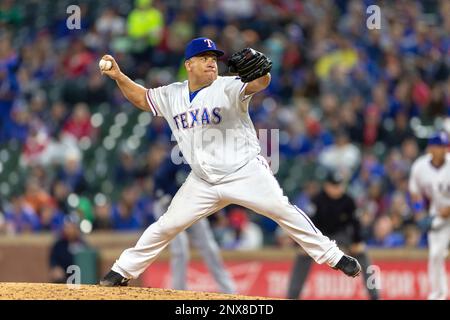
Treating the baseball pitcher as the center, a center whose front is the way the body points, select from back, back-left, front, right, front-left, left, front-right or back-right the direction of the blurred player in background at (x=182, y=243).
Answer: back

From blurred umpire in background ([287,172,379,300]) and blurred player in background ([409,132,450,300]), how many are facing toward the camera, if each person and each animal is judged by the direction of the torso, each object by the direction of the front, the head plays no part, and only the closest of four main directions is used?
2

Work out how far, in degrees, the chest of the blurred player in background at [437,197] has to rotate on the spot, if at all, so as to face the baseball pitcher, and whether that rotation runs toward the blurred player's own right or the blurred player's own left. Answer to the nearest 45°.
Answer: approximately 45° to the blurred player's own right

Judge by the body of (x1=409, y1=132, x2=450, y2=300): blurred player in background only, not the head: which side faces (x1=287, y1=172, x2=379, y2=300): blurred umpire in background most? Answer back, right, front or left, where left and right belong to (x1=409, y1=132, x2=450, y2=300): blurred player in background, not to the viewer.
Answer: right

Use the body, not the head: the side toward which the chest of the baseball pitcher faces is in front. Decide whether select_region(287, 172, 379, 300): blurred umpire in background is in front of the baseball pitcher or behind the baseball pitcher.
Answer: behind

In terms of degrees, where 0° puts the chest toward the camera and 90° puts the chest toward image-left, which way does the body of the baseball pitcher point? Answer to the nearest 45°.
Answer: approximately 0°

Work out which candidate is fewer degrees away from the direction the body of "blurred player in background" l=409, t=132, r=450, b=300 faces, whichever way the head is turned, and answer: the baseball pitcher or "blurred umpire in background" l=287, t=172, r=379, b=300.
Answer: the baseball pitcher

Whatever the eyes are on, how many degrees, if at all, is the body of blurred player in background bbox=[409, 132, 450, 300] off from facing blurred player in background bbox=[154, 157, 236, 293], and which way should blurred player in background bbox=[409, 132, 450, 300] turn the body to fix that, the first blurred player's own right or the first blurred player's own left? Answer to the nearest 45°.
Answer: approximately 90° to the first blurred player's own right

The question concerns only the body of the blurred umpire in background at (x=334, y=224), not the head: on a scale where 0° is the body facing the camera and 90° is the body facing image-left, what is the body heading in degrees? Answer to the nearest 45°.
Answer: approximately 0°

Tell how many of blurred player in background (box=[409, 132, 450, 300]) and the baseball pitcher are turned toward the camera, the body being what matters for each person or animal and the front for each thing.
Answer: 2
